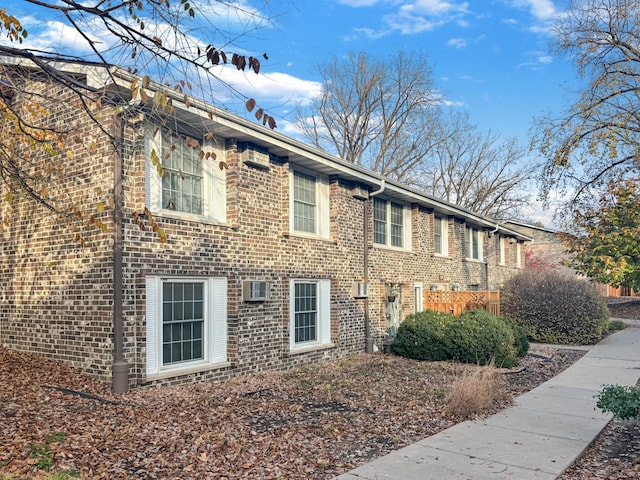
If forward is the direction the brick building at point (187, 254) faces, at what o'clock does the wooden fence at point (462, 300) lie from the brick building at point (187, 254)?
The wooden fence is roughly at 9 o'clock from the brick building.

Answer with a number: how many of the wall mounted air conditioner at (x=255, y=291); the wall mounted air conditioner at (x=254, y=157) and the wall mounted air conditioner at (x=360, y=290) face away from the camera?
0

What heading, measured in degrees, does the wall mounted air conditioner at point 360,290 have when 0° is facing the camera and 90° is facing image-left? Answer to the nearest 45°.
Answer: approximately 315°

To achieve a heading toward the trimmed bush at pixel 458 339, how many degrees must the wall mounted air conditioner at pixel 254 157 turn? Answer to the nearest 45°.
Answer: approximately 90° to its left

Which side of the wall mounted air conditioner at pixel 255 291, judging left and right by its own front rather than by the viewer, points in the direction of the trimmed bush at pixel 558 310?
left

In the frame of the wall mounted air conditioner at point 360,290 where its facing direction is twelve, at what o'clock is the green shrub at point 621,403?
The green shrub is roughly at 1 o'clock from the wall mounted air conditioner.

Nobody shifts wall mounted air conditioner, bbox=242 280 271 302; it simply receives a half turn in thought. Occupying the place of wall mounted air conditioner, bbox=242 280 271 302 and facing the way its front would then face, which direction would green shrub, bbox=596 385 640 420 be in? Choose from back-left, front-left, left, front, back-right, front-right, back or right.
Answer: back

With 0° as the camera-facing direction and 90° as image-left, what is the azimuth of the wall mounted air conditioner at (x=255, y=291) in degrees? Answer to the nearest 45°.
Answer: approximately 315°

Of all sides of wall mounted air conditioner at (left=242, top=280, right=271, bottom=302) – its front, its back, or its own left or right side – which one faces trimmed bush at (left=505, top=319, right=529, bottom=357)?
left

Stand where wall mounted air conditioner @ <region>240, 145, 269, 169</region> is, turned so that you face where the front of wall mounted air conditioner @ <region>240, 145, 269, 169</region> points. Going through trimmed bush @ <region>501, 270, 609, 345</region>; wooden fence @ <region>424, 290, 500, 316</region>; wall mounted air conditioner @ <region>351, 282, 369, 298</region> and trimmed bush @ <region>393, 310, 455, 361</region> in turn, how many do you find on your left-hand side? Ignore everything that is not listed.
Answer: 4

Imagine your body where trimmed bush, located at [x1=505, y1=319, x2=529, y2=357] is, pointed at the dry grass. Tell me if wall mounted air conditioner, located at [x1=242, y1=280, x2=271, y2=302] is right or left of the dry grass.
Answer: right

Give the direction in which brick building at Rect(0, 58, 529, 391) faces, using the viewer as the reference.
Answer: facing the viewer and to the right of the viewer
